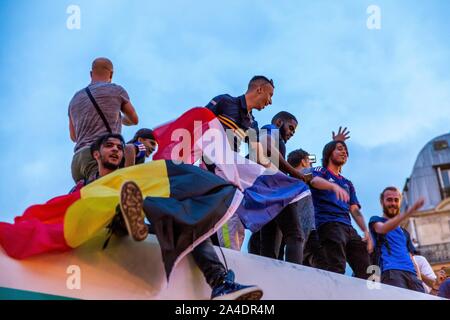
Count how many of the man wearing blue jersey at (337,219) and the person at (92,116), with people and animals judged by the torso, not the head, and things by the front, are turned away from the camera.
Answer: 1

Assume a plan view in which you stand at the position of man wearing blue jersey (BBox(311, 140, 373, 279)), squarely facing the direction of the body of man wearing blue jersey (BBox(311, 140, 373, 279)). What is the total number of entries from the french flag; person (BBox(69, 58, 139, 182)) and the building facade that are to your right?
2

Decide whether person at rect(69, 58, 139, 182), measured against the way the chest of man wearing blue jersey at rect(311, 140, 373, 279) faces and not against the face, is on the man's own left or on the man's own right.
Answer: on the man's own right

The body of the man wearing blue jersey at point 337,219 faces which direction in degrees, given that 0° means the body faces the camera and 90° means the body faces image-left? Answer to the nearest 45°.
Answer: approximately 315°

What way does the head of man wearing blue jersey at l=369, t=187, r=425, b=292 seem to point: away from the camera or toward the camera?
toward the camera

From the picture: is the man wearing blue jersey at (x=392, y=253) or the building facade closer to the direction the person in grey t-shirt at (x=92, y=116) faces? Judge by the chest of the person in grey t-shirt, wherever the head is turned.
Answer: the building facade

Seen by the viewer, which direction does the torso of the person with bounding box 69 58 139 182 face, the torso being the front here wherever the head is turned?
away from the camera

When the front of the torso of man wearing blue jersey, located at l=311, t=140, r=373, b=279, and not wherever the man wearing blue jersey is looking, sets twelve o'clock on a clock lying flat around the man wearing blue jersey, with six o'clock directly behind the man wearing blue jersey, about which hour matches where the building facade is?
The building facade is roughly at 8 o'clock from the man wearing blue jersey.

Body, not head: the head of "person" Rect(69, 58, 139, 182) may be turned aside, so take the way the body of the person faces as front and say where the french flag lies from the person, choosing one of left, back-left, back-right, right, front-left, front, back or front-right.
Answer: right

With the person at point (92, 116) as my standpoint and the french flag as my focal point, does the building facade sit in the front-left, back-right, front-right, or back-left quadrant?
front-left

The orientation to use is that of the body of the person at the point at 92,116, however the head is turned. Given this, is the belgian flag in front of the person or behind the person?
behind

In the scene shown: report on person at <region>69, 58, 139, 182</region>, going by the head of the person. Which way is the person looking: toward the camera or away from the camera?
away from the camera

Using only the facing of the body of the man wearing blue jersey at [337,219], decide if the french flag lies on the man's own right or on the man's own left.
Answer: on the man's own right

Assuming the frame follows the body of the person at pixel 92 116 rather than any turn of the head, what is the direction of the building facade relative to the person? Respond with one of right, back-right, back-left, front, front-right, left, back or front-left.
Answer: front-right

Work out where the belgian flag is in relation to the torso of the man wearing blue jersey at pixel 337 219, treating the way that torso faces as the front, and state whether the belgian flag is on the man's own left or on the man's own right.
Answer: on the man's own right

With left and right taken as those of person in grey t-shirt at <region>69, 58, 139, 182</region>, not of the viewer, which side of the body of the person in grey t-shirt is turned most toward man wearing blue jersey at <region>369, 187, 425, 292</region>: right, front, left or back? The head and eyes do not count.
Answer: right
